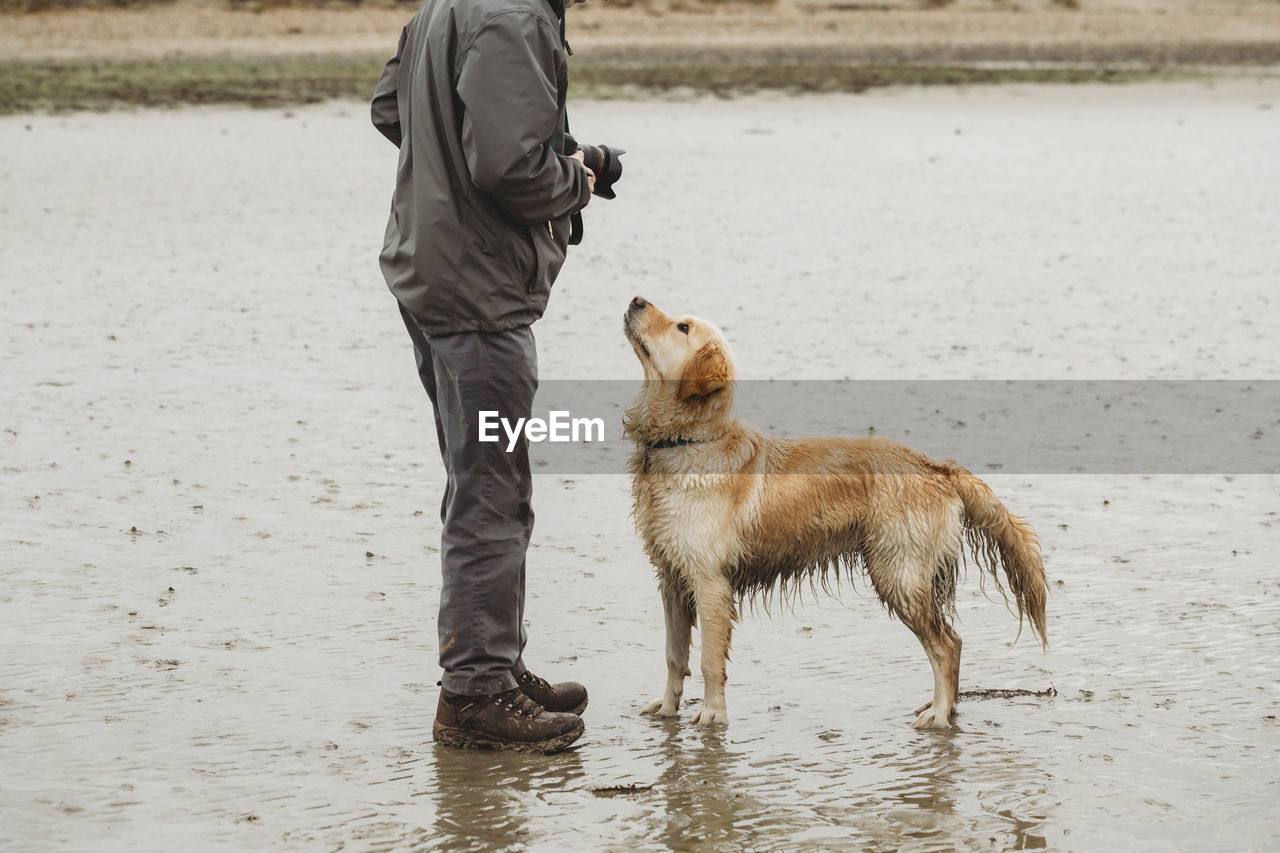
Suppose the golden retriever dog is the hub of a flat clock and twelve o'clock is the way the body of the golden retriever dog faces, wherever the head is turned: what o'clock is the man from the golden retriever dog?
The man is roughly at 11 o'clock from the golden retriever dog.

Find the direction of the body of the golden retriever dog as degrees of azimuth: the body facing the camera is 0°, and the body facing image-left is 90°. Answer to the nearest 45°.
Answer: approximately 90°
